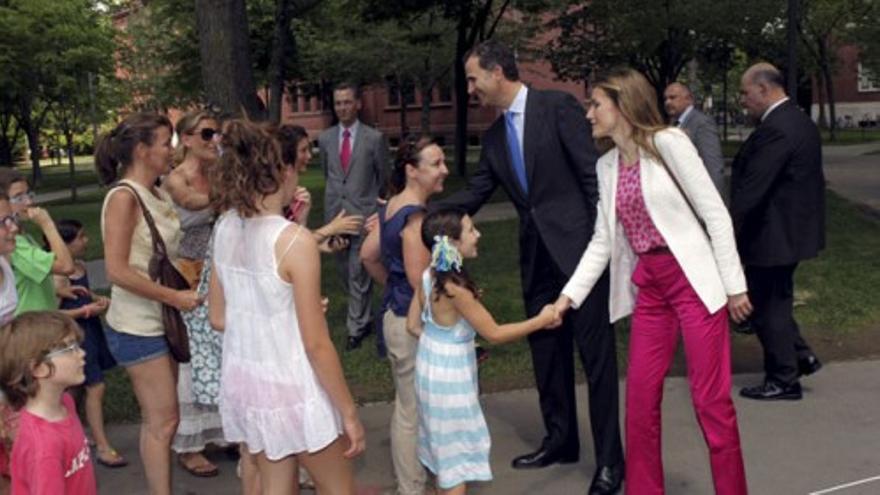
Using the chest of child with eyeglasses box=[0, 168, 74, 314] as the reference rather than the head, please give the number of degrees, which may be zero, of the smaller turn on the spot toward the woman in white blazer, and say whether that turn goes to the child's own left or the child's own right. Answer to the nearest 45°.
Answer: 0° — they already face them

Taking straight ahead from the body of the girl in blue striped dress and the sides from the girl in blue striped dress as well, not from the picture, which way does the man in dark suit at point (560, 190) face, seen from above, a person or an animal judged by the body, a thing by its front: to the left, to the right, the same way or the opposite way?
the opposite way

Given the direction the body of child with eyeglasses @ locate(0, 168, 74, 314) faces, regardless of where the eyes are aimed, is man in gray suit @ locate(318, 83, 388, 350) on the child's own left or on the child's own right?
on the child's own left

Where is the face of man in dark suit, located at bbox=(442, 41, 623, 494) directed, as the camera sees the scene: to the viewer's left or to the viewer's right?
to the viewer's left

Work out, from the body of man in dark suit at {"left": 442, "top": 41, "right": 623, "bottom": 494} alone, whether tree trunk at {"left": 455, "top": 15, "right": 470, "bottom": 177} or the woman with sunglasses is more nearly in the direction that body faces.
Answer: the woman with sunglasses

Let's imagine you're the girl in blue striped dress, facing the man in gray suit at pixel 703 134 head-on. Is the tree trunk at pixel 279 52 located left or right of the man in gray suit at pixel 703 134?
left

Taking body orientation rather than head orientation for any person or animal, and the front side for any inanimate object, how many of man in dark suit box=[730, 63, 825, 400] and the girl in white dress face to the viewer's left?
1

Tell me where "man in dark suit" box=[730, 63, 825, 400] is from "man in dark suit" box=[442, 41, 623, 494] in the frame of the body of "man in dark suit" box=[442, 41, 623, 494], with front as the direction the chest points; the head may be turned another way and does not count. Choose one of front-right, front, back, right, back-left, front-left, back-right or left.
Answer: back

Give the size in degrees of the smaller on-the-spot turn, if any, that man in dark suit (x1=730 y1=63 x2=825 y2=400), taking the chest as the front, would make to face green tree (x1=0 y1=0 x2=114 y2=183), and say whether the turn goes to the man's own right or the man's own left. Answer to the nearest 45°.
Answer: approximately 45° to the man's own right

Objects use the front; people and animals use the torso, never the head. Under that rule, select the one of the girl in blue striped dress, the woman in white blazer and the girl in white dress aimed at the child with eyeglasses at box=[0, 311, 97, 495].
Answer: the woman in white blazer

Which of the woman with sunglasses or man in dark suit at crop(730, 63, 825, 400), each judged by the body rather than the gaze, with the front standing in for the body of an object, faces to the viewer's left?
the man in dark suit

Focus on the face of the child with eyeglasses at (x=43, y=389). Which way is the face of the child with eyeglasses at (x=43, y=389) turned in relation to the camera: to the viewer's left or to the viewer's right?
to the viewer's right

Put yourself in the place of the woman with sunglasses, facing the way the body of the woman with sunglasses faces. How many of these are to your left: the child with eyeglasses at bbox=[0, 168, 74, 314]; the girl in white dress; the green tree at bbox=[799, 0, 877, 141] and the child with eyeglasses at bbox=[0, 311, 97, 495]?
1

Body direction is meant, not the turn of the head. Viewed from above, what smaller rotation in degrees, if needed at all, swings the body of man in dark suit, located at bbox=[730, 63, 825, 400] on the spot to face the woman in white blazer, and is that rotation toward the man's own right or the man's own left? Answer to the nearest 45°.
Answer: approximately 90° to the man's own left
